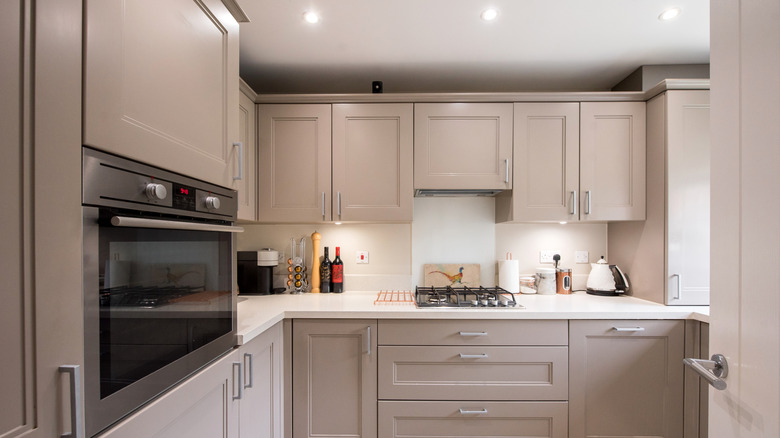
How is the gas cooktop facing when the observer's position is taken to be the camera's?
facing the viewer

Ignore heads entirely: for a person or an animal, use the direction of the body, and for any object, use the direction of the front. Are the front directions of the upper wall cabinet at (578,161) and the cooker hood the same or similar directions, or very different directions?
same or similar directions

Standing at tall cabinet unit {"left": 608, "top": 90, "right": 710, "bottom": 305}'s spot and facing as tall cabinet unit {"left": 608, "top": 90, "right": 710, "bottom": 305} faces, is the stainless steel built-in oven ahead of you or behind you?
ahead

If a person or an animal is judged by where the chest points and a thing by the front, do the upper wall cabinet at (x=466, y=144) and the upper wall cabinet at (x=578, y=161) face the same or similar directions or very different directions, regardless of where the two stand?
same or similar directions

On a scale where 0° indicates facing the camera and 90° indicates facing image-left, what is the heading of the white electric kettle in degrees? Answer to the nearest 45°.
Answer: approximately 90°

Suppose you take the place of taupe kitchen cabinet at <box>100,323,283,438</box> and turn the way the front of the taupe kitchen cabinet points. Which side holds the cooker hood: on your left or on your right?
on your left
